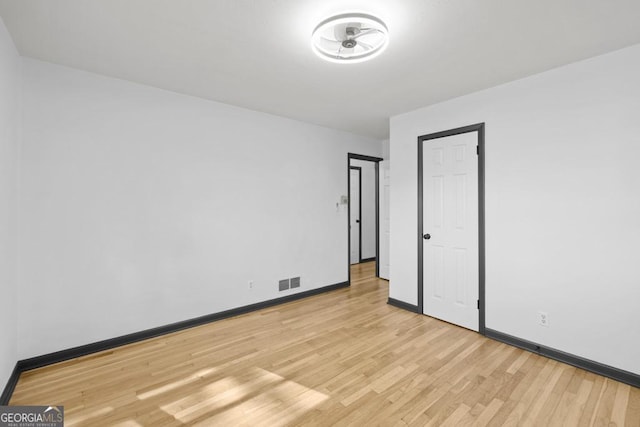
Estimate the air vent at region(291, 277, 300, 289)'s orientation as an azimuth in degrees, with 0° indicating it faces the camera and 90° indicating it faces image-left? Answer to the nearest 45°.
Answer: approximately 315°

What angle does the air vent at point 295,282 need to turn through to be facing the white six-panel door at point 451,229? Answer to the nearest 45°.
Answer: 0° — it already faces it

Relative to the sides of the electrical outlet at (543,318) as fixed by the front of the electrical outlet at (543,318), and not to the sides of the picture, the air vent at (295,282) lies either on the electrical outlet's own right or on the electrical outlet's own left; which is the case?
on the electrical outlet's own right
